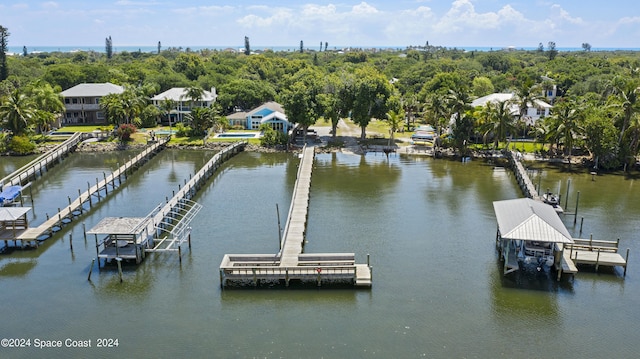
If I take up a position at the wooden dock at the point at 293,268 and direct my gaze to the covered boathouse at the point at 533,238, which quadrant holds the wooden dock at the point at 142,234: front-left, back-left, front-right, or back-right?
back-left

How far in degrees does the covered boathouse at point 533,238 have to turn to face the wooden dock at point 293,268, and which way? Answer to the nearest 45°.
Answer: approximately 45° to its right

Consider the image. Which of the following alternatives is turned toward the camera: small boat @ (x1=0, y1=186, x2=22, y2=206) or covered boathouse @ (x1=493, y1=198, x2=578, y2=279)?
the covered boathouse

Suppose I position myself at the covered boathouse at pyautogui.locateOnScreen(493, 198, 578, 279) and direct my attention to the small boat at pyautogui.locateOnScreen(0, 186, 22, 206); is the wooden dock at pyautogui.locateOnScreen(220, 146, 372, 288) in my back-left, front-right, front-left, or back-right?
front-left

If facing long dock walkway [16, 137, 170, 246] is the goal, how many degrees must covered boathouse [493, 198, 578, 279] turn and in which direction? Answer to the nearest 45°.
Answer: approximately 90° to its right

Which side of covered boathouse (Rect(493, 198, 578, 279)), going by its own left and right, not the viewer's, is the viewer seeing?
front
